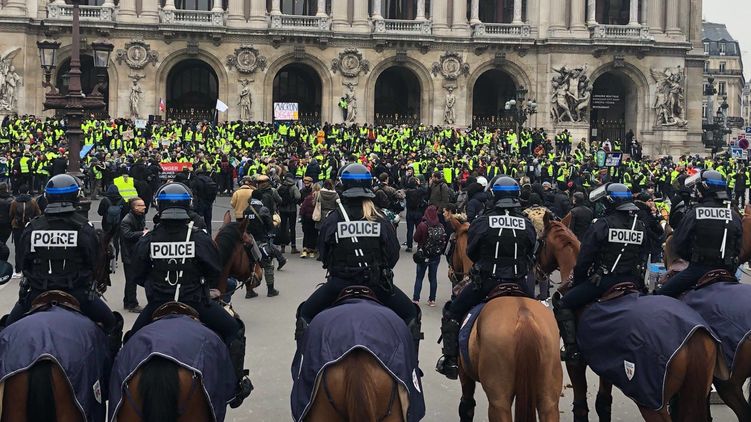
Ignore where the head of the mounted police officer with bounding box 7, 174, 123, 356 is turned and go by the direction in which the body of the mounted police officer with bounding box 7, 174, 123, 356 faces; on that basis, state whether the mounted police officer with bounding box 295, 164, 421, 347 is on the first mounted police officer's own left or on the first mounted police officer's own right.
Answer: on the first mounted police officer's own right

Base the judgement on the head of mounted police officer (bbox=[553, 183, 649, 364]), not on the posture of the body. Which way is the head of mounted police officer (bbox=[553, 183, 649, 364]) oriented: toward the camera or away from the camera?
away from the camera

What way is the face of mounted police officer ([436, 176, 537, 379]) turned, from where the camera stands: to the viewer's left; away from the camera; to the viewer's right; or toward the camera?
away from the camera

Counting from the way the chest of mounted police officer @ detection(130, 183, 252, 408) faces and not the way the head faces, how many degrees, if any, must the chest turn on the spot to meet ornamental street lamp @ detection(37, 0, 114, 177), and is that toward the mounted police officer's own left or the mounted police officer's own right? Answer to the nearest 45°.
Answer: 0° — they already face it

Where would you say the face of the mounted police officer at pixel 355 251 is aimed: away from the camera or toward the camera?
away from the camera

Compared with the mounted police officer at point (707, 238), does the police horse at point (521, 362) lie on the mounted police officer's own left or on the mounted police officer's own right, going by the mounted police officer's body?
on the mounted police officer's own left

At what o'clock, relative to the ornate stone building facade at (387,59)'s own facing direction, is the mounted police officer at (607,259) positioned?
The mounted police officer is roughly at 12 o'clock from the ornate stone building facade.

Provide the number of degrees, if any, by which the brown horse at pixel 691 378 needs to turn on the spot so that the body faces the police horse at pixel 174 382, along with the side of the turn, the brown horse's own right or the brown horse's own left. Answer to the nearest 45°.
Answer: approximately 90° to the brown horse's own left

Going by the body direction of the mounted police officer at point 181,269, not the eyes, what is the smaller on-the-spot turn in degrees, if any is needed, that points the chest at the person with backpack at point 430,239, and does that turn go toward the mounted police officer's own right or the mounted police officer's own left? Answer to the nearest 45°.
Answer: approximately 45° to the mounted police officer's own right

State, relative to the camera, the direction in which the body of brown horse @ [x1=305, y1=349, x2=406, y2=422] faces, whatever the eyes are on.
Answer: away from the camera

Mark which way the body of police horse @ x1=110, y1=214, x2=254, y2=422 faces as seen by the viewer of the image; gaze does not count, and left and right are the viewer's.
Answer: facing away from the viewer

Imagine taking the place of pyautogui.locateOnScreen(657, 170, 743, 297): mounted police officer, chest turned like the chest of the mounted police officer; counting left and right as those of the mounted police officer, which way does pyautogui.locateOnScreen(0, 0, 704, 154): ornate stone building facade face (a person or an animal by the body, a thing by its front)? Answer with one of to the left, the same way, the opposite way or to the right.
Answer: the opposite way

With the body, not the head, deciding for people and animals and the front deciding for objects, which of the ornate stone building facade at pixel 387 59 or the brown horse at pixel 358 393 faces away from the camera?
the brown horse

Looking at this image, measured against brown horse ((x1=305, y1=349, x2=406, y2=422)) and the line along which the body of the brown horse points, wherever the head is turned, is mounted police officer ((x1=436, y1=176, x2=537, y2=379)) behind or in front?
in front
